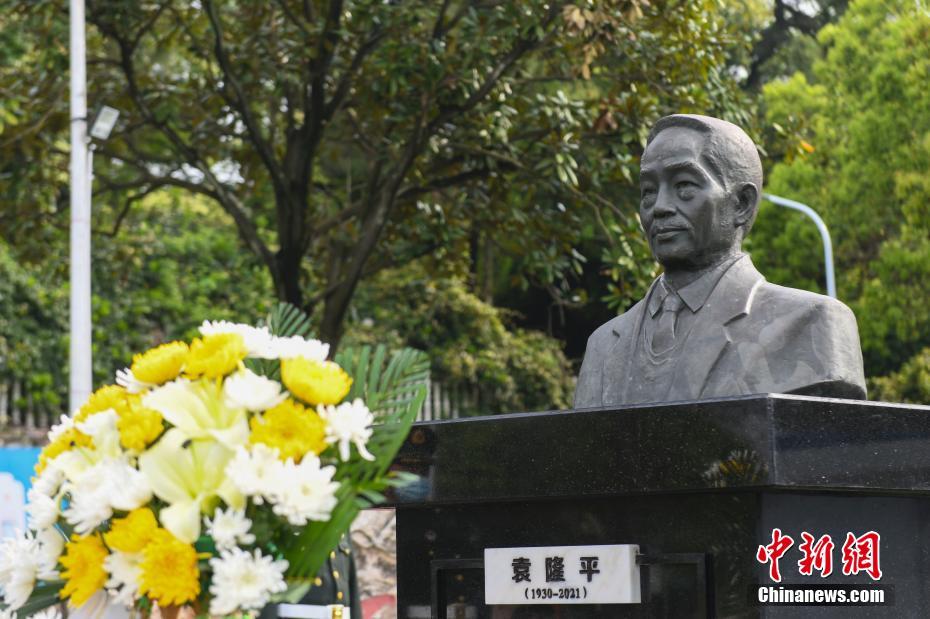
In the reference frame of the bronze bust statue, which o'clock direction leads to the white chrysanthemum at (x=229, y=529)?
The white chrysanthemum is roughly at 11 o'clock from the bronze bust statue.

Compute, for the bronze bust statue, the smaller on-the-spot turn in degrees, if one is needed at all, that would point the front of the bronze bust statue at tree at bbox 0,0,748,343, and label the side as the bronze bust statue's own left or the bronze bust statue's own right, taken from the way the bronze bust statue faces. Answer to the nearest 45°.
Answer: approximately 135° to the bronze bust statue's own right

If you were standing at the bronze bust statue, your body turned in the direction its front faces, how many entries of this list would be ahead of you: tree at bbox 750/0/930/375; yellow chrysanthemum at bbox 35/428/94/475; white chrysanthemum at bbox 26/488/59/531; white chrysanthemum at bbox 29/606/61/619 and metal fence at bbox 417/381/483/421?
3

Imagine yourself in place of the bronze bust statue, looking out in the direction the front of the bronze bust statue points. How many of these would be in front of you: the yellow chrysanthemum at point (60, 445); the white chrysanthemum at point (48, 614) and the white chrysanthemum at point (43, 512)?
3

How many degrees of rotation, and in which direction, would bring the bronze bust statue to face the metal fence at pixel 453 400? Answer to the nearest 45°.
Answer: approximately 135° to its right

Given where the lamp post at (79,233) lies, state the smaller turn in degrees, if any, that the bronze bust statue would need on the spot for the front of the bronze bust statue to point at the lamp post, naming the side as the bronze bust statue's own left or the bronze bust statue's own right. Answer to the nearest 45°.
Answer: approximately 90° to the bronze bust statue's own right

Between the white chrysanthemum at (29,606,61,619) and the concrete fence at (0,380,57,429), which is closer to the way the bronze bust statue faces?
the white chrysanthemum

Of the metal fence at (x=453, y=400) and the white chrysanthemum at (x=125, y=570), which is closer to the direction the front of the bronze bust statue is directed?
the white chrysanthemum

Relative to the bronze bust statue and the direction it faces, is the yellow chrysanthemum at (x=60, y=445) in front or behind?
in front

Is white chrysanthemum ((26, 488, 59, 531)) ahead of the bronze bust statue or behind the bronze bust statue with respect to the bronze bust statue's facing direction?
ahead

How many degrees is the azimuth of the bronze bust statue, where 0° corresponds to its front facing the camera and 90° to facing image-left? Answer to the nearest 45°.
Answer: approximately 45°

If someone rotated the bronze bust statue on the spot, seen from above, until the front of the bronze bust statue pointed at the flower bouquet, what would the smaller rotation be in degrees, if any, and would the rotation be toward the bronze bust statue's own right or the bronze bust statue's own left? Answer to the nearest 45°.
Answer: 0° — it already faces it

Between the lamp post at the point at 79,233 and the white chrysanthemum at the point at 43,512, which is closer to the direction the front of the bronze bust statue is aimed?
the white chrysanthemum

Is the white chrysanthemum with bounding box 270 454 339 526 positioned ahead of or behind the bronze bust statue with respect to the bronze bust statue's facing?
ahead

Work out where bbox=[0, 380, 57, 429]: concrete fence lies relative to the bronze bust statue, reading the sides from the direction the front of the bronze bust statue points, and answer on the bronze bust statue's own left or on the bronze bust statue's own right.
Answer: on the bronze bust statue's own right
